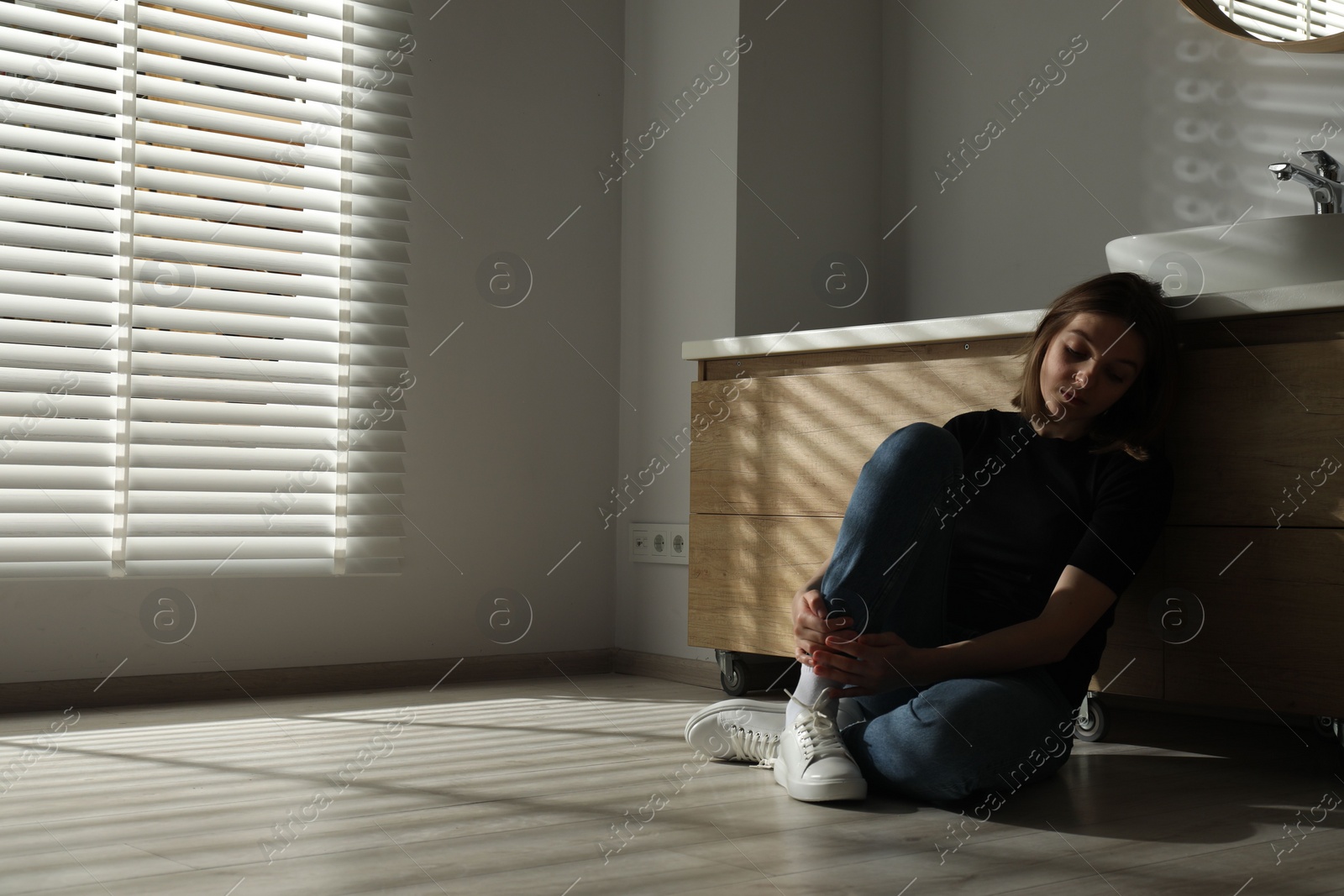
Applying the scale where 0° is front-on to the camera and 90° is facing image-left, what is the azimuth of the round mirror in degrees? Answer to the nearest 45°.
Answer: approximately 45°

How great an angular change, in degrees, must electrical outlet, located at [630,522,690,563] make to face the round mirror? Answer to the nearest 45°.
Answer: approximately 90° to its left

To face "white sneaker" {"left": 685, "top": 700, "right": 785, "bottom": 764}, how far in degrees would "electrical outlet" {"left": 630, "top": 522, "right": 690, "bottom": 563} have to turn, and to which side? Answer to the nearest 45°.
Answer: approximately 45° to its left

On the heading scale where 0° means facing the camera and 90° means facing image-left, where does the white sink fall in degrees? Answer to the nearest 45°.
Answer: approximately 45°

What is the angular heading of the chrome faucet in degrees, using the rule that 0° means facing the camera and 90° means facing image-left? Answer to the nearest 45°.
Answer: approximately 45°
